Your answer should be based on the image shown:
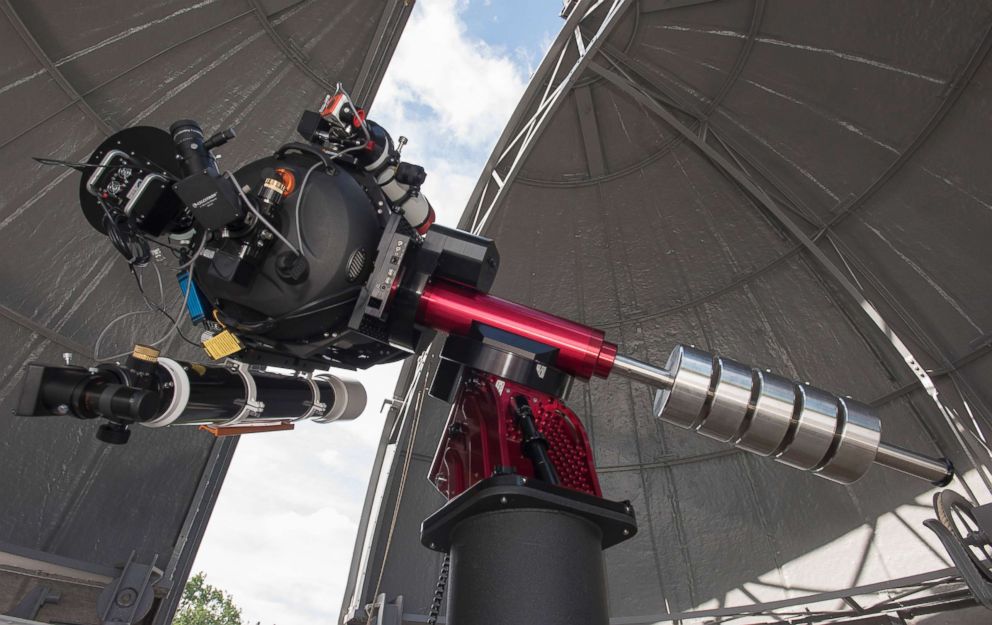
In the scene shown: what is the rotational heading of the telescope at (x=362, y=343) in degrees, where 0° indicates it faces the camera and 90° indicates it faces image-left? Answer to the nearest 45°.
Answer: approximately 225°

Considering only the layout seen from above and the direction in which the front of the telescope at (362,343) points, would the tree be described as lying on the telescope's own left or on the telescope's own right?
on the telescope's own left
